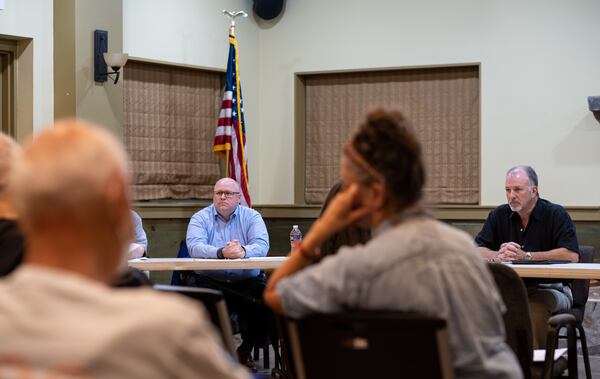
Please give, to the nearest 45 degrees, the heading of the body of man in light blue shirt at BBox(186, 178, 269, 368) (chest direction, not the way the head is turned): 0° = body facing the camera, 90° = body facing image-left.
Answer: approximately 0°

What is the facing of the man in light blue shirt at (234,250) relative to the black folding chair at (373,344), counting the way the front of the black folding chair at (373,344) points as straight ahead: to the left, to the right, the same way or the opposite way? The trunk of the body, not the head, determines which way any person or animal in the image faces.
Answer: the opposite way

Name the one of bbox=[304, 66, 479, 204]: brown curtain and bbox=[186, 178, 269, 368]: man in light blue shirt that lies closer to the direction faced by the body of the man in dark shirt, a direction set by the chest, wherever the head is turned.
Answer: the man in light blue shirt

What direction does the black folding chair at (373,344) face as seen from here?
away from the camera

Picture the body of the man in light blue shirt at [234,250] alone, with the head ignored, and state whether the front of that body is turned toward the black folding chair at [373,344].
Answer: yes

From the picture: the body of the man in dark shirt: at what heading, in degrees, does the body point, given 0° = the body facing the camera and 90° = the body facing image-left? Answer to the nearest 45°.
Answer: approximately 45°
